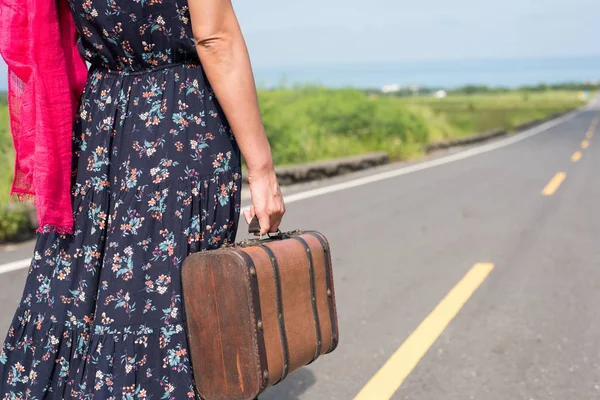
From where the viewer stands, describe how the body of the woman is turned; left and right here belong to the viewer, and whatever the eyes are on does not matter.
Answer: facing away from the viewer and to the right of the viewer
